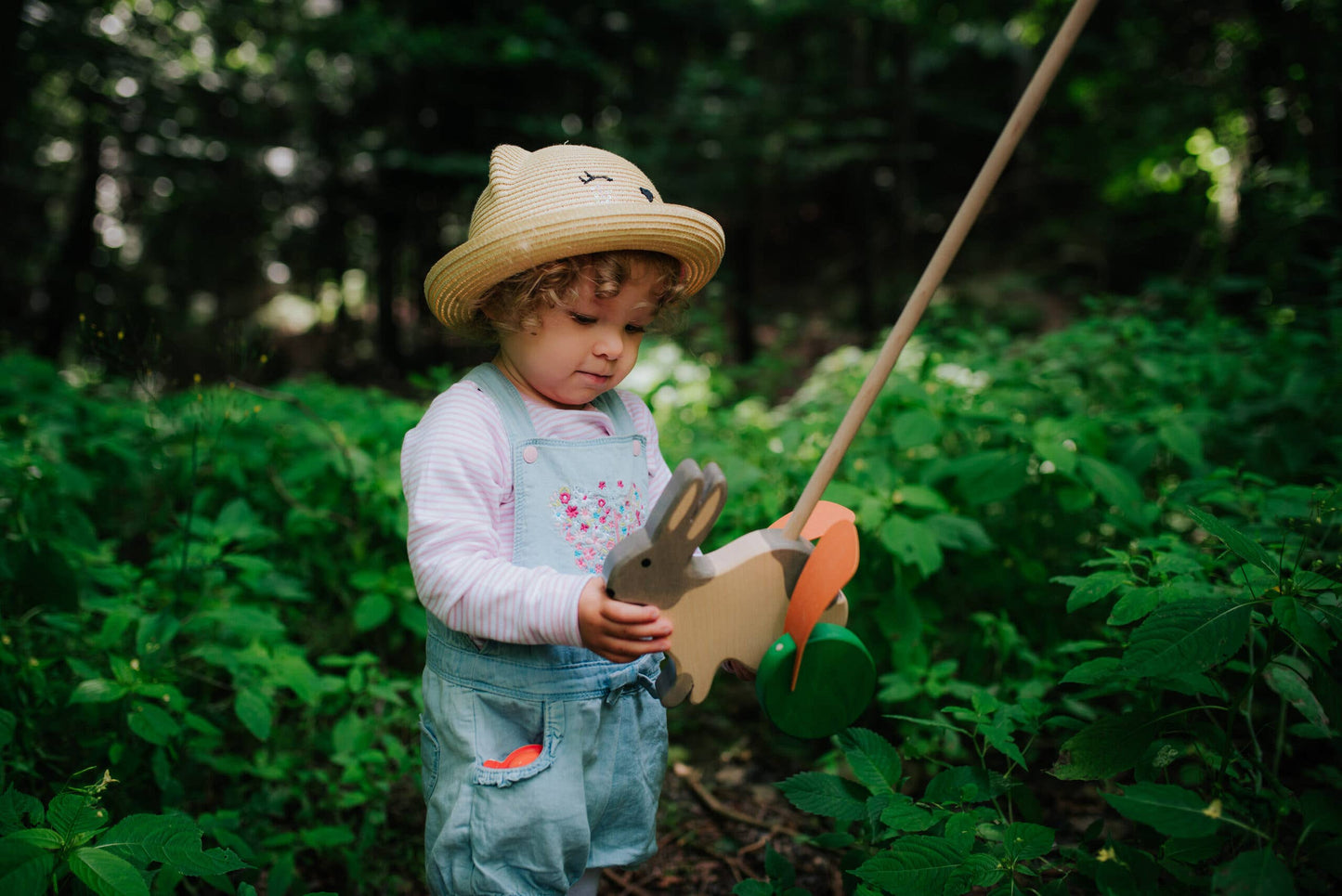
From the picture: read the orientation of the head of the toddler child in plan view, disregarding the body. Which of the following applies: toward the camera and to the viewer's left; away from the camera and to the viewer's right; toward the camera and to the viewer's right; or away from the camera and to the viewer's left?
toward the camera and to the viewer's right

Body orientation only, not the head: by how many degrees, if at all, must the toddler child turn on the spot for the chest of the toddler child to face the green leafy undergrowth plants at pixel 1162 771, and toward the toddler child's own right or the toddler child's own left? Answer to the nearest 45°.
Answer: approximately 45° to the toddler child's own left

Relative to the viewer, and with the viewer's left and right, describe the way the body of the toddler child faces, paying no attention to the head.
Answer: facing the viewer and to the right of the viewer
